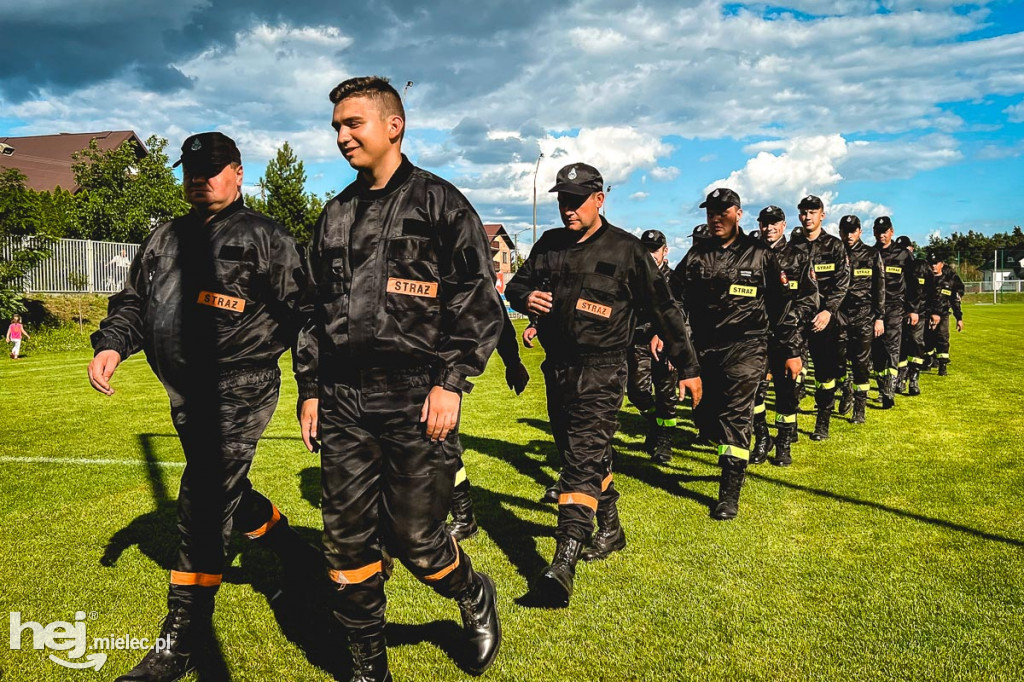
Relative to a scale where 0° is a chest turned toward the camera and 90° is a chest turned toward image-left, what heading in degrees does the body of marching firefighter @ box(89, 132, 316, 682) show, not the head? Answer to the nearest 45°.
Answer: approximately 45°

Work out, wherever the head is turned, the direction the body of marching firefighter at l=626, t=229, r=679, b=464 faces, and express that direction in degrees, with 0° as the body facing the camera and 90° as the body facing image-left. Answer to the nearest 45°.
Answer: approximately 45°

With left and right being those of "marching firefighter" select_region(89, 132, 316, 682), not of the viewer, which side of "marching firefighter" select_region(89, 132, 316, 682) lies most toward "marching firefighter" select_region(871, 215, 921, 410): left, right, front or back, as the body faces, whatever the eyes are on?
back

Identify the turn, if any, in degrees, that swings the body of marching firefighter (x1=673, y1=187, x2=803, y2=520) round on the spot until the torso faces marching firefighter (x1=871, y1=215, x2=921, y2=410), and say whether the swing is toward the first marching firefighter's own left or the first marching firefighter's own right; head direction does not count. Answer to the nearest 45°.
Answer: approximately 135° to the first marching firefighter's own right

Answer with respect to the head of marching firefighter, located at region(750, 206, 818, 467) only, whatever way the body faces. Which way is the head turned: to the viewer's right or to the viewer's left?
to the viewer's left

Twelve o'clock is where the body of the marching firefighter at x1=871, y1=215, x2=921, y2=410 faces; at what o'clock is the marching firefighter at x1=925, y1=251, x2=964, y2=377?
the marching firefighter at x1=925, y1=251, x2=964, y2=377 is roughly at 5 o'clock from the marching firefighter at x1=871, y1=215, x2=921, y2=410.
